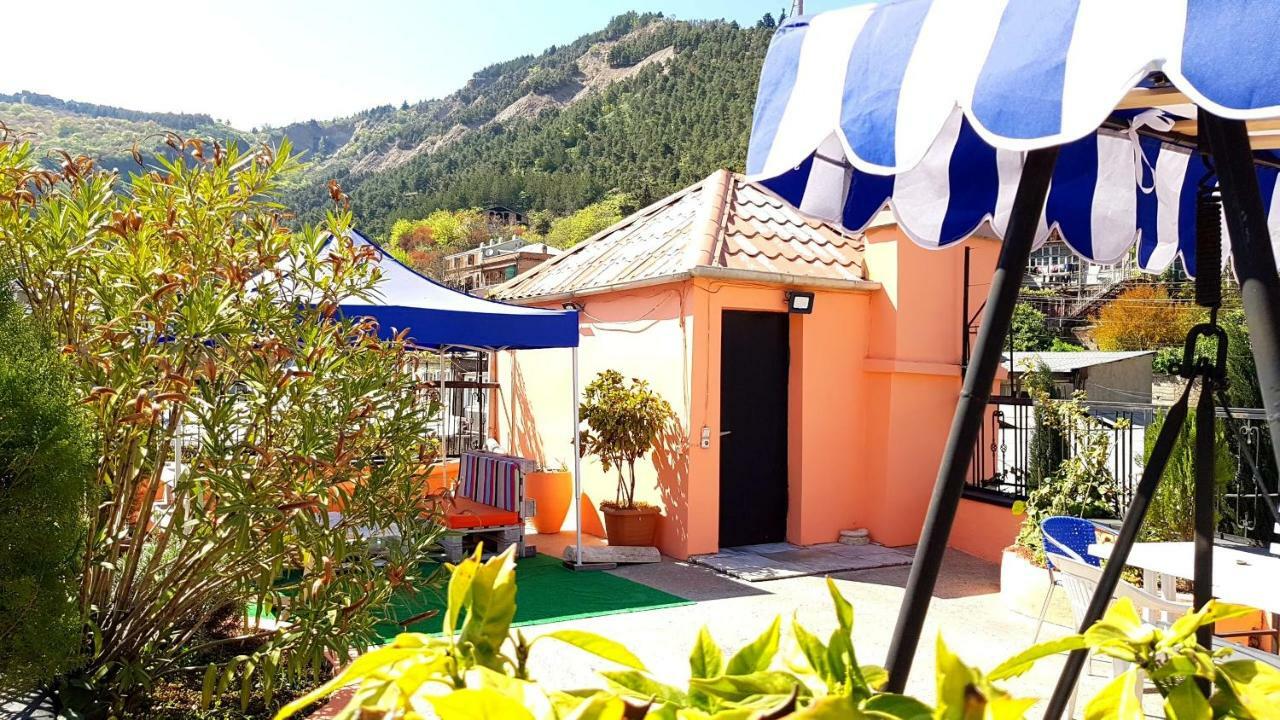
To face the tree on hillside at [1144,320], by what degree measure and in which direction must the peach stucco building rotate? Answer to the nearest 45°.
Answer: approximately 90° to its left

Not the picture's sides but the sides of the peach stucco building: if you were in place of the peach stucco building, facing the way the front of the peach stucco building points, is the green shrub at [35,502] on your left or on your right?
on your right

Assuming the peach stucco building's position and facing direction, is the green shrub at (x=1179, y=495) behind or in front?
in front

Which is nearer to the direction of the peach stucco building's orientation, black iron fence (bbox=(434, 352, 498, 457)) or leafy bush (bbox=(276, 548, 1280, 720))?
the leafy bush

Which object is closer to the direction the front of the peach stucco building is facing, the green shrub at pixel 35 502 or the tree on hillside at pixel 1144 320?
the green shrub

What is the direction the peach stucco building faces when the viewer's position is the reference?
facing the viewer and to the right of the viewer

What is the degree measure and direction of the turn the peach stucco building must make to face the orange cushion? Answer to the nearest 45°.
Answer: approximately 90° to its right

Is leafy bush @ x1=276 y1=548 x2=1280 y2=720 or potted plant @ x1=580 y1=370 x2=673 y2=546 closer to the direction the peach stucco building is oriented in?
the leafy bush

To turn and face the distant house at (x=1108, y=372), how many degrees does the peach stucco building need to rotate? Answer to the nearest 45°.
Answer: approximately 90° to its left

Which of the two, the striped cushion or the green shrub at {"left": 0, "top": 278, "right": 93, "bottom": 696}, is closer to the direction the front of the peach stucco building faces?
the green shrub

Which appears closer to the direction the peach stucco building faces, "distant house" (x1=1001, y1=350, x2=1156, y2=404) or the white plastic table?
the white plastic table
